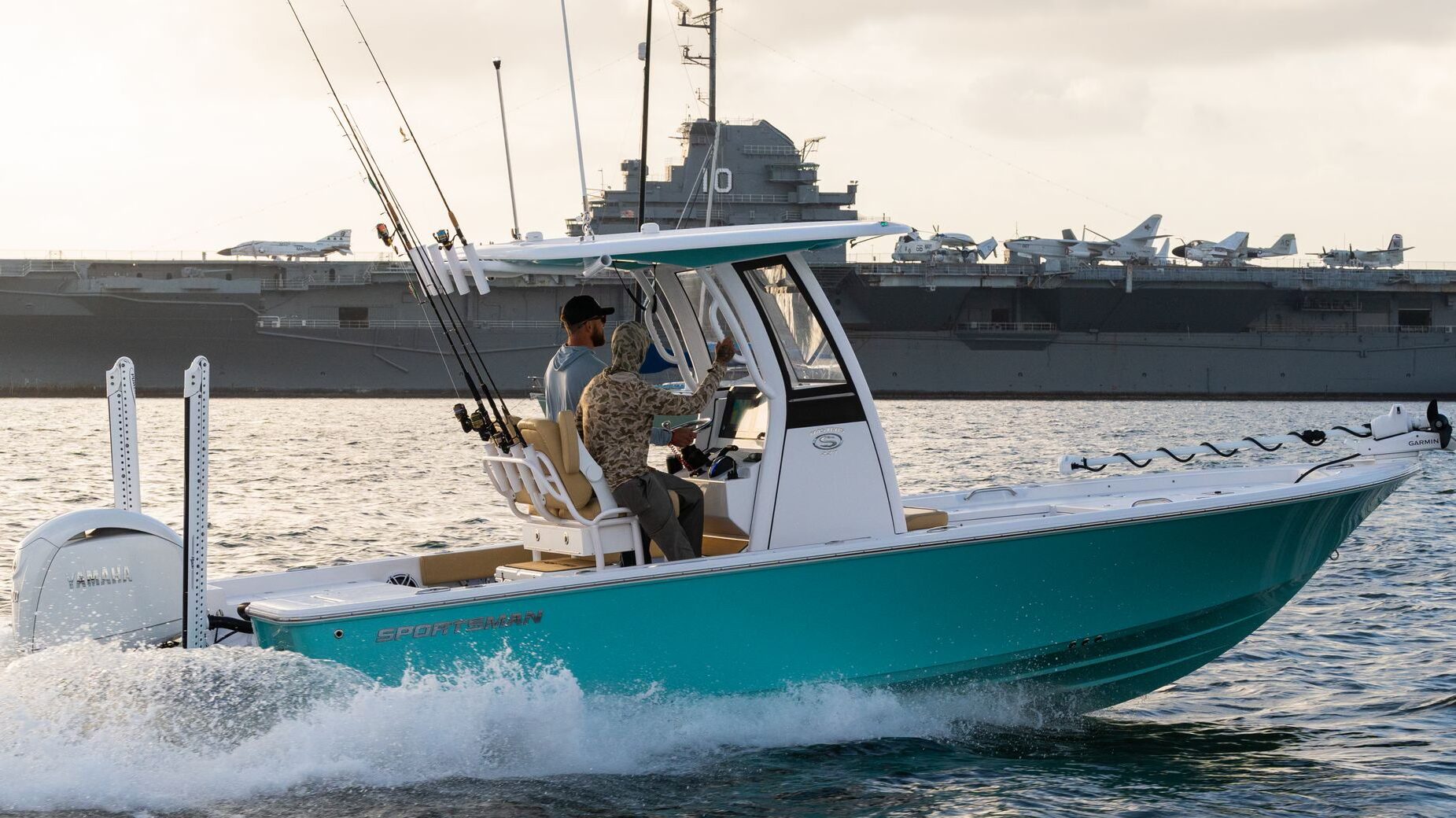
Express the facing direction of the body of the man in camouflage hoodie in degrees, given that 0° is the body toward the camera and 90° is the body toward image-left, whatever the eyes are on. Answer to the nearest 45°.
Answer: approximately 225°

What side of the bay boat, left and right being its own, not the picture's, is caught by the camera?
right

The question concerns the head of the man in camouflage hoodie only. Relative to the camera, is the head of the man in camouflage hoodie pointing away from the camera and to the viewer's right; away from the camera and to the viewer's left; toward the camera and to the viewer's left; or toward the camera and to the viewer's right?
away from the camera and to the viewer's right
